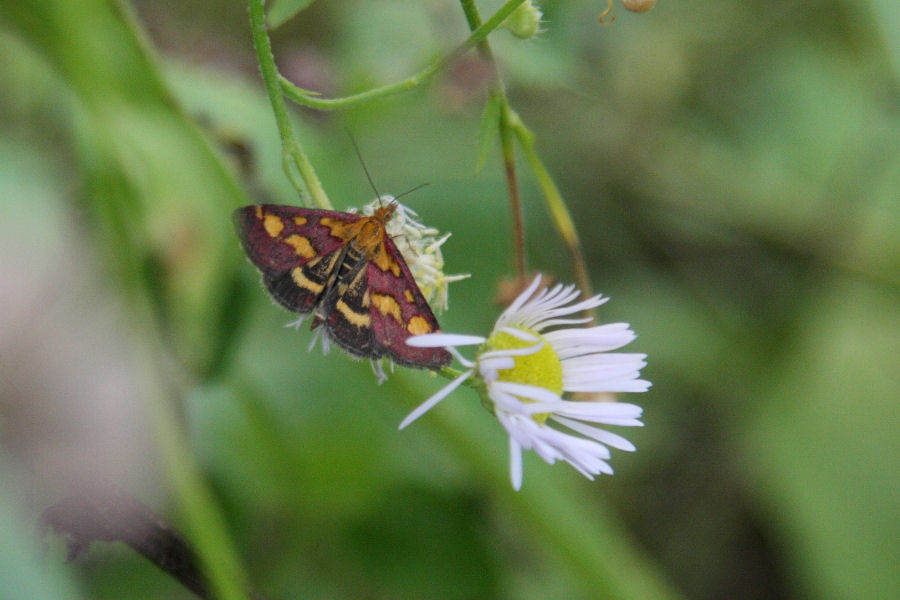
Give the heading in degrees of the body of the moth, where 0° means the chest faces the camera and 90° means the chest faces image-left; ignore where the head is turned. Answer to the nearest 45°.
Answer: approximately 225°
